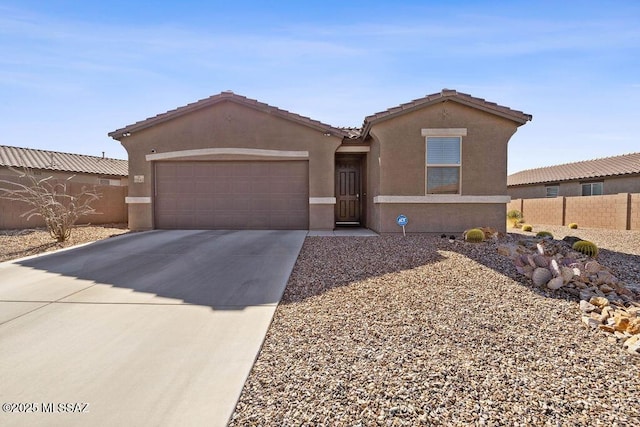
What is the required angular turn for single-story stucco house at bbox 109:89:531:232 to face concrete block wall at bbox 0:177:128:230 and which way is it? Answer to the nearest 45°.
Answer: approximately 90° to its right

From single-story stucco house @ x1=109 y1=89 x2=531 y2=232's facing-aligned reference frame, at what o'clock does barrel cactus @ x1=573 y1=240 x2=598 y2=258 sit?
The barrel cactus is roughly at 10 o'clock from the single-story stucco house.

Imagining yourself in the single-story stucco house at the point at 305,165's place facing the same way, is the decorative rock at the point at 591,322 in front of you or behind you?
in front

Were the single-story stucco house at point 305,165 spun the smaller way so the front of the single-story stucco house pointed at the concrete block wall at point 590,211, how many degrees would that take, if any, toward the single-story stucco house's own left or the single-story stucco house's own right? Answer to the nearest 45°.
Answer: approximately 135° to the single-story stucco house's own left

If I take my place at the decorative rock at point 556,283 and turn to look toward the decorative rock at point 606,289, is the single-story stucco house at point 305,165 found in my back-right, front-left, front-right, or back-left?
back-left

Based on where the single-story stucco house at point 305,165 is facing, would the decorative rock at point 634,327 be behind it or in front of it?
in front

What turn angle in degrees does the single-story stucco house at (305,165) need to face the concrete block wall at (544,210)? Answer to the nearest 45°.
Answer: approximately 135° to its left

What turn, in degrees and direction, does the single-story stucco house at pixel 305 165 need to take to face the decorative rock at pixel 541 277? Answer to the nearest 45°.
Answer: approximately 45° to its left

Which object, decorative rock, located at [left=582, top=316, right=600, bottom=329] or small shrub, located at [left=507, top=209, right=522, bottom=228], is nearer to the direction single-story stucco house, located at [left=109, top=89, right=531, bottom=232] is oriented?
the decorative rock

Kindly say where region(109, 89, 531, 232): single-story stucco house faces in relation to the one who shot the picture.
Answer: facing the viewer

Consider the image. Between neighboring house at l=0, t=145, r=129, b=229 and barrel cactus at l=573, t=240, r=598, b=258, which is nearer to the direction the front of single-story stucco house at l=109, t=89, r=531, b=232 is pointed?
the barrel cactus

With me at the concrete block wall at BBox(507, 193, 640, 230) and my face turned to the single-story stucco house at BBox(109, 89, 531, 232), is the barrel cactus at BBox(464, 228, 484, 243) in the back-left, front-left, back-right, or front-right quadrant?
front-left

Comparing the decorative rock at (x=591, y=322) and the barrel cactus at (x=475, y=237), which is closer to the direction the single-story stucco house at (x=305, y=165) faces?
the decorative rock

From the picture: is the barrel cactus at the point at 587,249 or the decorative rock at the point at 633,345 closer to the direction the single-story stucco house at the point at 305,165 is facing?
the decorative rock

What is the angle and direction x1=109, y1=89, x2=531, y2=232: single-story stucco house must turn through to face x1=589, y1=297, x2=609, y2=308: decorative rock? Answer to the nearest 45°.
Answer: approximately 45° to its left

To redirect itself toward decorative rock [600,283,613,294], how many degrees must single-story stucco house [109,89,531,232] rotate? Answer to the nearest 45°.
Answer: approximately 45° to its left
